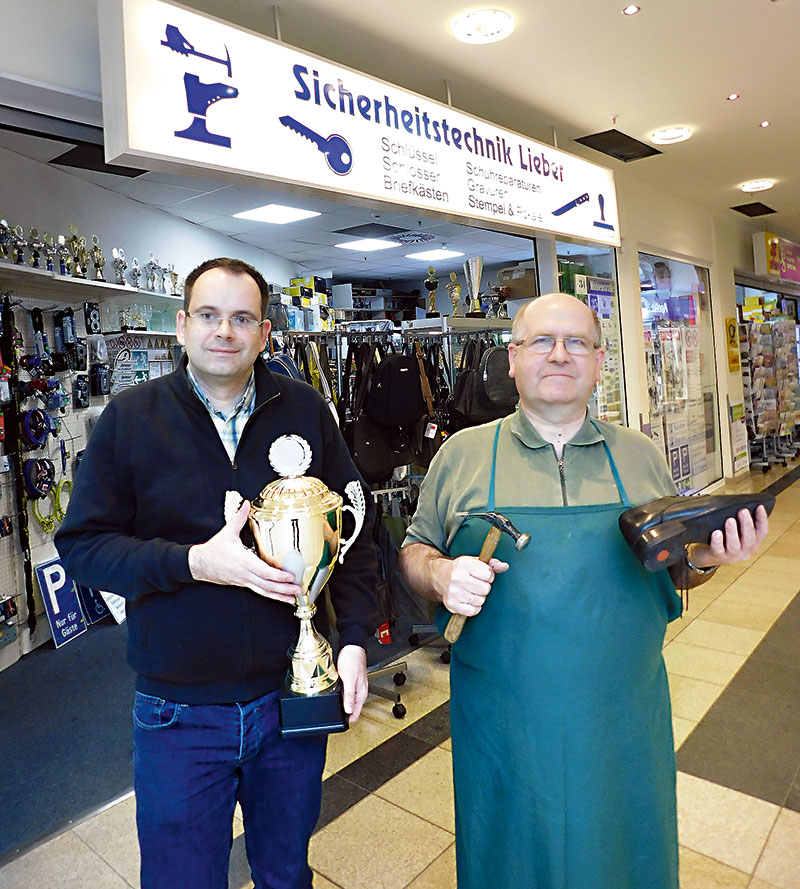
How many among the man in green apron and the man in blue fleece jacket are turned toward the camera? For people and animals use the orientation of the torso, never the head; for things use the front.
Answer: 2

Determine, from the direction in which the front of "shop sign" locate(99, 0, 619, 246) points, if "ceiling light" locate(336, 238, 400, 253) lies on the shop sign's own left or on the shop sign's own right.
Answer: on the shop sign's own left

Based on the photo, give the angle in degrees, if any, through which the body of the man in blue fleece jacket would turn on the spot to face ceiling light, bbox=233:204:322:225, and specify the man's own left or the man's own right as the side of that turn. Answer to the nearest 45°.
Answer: approximately 180°

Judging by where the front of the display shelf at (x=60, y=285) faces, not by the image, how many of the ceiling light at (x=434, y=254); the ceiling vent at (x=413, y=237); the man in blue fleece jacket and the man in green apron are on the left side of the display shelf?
2

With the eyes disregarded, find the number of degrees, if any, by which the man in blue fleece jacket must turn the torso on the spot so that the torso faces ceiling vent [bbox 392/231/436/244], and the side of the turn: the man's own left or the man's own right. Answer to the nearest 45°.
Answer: approximately 180°

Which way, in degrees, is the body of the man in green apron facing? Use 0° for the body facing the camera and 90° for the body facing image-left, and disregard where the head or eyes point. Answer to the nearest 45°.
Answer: approximately 0°

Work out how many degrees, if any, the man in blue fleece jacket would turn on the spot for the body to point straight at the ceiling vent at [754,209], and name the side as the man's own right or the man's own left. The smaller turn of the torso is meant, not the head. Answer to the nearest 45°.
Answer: approximately 135° to the man's own left
